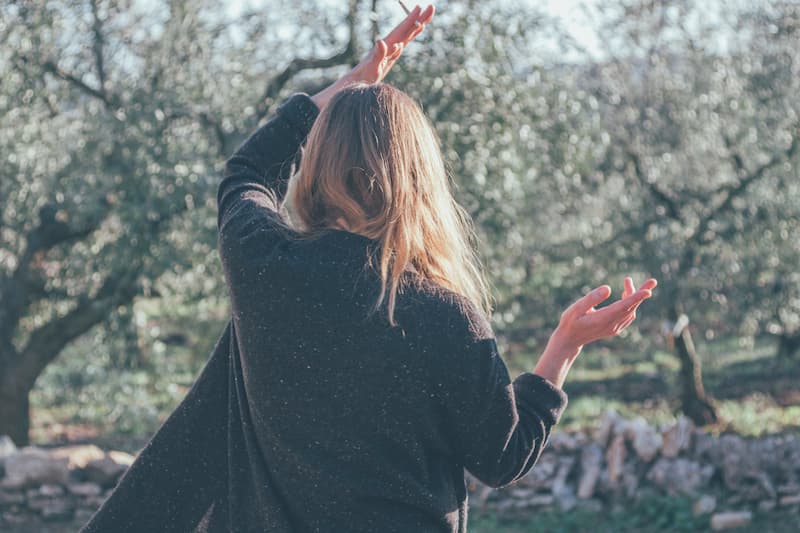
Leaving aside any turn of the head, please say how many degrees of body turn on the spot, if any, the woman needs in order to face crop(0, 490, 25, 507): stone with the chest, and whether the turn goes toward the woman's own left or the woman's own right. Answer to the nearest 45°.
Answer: approximately 45° to the woman's own left

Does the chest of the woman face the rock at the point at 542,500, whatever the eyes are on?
yes

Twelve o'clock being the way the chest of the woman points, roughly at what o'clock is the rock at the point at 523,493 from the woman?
The rock is roughly at 12 o'clock from the woman.

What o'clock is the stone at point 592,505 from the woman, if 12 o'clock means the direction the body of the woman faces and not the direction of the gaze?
The stone is roughly at 12 o'clock from the woman.

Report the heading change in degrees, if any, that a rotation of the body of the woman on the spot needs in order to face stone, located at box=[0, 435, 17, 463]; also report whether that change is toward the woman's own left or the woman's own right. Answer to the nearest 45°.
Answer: approximately 45° to the woman's own left

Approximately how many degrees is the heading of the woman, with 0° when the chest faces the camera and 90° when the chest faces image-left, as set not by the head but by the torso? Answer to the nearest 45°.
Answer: approximately 180°
